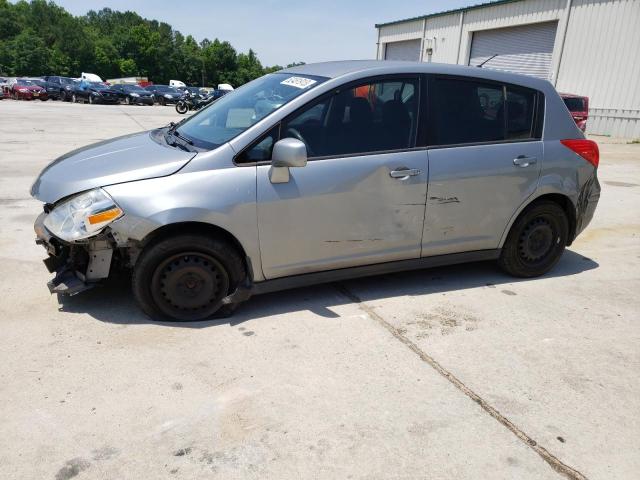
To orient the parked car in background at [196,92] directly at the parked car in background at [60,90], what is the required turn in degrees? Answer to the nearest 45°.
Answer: approximately 135° to its right

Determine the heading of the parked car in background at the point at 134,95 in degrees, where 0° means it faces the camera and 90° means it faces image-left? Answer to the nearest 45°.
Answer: approximately 315°

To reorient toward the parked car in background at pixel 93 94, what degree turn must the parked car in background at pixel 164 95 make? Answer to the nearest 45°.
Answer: approximately 135° to its right

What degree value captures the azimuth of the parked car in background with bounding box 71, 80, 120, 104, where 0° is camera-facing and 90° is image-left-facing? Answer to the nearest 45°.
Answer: approximately 315°

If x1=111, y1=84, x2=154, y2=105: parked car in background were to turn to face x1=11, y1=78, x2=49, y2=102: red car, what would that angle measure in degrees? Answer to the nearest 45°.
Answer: approximately 135° to its right

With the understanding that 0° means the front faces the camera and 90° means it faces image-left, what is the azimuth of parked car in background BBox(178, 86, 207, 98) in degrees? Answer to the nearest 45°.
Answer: approximately 315°

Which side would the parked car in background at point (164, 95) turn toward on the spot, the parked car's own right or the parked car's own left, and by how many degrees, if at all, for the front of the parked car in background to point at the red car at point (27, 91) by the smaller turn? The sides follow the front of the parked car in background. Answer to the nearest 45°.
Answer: approximately 135° to the parked car's own right

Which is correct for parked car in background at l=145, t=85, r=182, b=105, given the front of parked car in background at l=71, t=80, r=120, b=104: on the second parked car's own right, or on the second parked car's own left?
on the second parked car's own left

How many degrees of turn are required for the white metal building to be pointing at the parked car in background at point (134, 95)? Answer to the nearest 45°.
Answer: approximately 45° to its right

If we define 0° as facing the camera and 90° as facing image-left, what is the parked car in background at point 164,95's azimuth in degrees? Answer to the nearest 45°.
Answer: approximately 315°

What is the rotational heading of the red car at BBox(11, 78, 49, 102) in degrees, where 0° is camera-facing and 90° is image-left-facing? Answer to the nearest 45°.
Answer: approximately 315°
